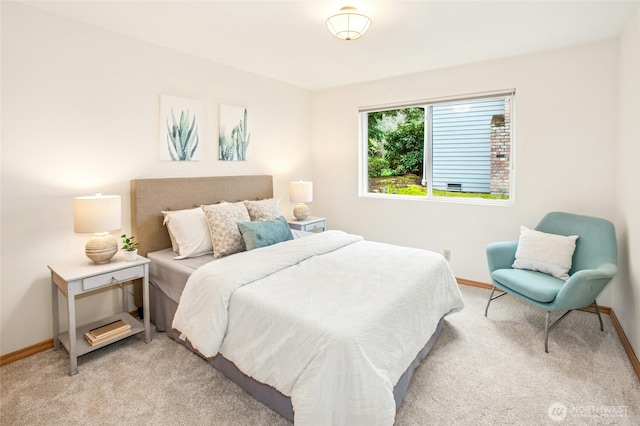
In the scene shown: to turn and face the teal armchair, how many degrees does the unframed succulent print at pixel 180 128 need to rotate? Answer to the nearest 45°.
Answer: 0° — it already faces it

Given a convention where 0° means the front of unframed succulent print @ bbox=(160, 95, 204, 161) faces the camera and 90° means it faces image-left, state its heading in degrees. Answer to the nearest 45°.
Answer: approximately 315°

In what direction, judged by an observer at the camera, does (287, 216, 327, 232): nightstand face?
facing the viewer and to the right of the viewer

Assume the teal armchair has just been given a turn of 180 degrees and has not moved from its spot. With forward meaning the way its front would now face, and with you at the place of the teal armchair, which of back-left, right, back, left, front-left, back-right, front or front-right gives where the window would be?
left

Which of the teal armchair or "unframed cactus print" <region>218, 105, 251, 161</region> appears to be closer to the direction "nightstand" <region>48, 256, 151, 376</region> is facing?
the teal armchair

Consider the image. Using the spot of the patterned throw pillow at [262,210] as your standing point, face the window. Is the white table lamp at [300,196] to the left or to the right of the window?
left

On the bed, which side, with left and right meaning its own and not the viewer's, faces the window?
left

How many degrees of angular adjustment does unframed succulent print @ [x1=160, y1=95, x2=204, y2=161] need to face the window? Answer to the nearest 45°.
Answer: approximately 45° to its left

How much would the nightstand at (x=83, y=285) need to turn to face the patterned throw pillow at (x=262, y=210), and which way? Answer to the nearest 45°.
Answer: approximately 45° to its left

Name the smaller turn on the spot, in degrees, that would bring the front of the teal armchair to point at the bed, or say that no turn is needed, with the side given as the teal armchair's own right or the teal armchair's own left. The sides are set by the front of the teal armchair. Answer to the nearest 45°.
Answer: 0° — it already faces it

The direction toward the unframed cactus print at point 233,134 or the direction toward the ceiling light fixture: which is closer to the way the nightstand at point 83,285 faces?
the ceiling light fixture

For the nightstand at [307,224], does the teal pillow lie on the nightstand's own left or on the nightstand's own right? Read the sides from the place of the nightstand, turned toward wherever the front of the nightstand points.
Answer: on the nightstand's own right

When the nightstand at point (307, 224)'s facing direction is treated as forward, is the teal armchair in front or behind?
in front
